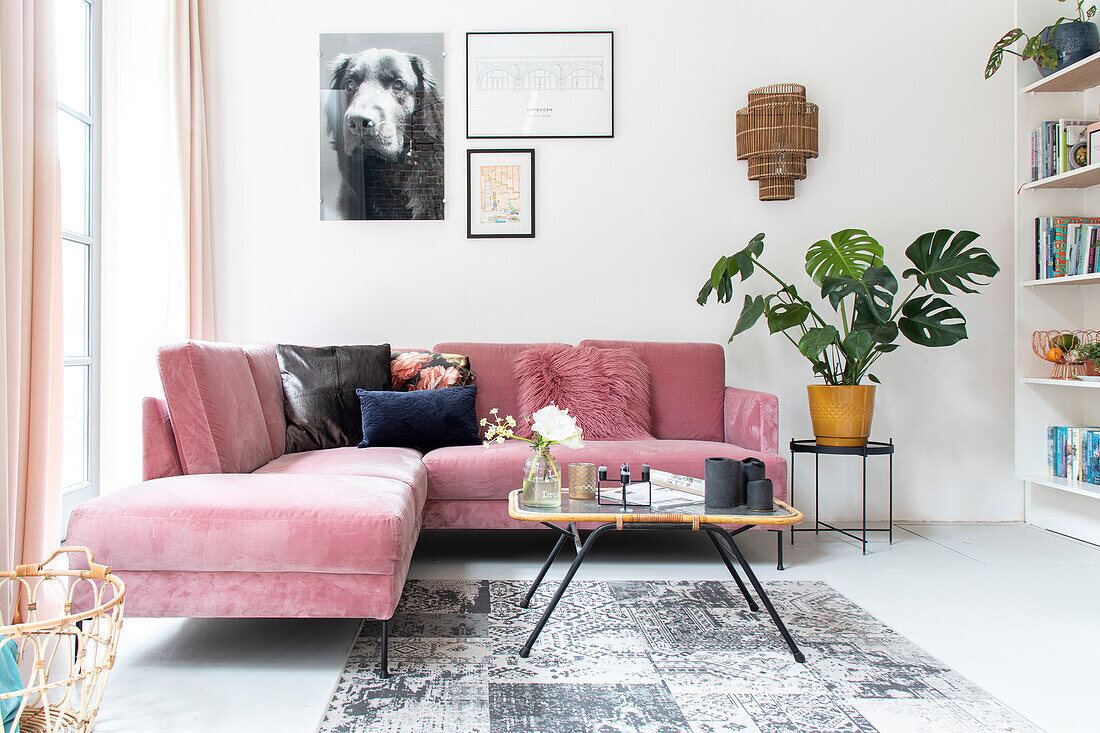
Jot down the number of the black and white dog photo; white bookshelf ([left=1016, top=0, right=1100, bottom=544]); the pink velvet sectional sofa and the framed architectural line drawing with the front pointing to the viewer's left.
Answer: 1

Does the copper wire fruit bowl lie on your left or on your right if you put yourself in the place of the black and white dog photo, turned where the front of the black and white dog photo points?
on your left

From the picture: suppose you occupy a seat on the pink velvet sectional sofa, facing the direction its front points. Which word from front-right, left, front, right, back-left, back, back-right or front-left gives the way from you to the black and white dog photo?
back

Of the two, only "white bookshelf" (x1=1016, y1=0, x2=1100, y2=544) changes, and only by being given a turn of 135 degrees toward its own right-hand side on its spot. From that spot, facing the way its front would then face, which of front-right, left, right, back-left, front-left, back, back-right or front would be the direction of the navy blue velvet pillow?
back

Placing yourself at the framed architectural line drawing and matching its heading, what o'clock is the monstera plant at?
The monstera plant is roughly at 10 o'clock from the framed architectural line drawing.

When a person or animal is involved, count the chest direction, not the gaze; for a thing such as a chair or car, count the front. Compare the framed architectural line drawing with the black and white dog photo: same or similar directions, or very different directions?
same or similar directions

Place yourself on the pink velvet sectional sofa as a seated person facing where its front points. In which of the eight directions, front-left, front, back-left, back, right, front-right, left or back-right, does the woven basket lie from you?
front

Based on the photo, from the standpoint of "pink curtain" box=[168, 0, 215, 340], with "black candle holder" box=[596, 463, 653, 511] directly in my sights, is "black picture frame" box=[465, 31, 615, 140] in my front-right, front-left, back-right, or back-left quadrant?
front-left

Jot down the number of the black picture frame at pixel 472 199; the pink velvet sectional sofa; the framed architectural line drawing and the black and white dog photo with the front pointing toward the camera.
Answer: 4

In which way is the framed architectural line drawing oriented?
toward the camera

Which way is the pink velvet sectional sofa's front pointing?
toward the camera

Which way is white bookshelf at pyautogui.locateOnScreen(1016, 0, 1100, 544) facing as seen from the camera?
to the viewer's left

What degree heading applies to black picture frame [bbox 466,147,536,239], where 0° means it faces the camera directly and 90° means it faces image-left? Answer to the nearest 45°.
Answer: approximately 0°

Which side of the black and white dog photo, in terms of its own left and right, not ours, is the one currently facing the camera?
front

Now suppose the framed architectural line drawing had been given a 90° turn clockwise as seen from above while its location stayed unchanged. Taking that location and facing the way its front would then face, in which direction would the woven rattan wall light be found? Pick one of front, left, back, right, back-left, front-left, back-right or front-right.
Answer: back

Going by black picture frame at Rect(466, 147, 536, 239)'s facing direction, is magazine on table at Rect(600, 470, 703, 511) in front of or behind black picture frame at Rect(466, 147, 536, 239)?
in front
